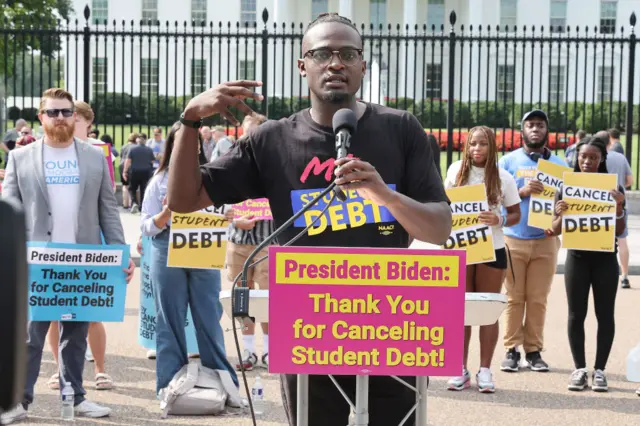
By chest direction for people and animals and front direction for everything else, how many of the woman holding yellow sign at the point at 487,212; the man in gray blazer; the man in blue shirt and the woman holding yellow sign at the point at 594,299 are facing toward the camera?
4

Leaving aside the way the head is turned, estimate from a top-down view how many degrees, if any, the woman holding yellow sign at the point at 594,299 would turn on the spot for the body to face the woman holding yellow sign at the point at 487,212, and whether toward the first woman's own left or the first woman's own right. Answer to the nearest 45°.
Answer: approximately 90° to the first woman's own right

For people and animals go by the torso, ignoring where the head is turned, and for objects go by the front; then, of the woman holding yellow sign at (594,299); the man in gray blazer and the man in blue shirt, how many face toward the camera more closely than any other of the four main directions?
3

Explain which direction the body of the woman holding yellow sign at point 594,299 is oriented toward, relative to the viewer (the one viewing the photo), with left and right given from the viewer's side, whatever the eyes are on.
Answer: facing the viewer

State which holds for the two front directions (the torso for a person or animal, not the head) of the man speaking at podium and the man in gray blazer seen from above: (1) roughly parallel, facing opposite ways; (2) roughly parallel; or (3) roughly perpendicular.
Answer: roughly parallel

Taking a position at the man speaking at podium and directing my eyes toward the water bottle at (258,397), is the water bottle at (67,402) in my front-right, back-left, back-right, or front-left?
front-left

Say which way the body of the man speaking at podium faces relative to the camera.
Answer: toward the camera

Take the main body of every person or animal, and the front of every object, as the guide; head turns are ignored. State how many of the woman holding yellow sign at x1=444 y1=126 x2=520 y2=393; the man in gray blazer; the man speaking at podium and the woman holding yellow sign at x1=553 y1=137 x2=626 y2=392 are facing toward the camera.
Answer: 4

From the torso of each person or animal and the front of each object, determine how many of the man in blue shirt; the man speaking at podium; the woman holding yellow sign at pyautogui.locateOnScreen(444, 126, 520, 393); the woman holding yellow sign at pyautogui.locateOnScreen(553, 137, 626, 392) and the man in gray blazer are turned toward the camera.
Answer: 5

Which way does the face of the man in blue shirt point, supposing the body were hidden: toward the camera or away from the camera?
toward the camera

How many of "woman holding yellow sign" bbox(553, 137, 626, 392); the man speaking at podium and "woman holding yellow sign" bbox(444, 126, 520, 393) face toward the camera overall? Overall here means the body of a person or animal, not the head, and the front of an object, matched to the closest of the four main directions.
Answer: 3

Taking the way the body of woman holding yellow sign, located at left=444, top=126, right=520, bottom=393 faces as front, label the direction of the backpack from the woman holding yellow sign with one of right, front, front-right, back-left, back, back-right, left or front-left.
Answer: front-right

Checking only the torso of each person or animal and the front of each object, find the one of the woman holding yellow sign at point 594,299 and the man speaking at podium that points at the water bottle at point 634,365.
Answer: the woman holding yellow sign

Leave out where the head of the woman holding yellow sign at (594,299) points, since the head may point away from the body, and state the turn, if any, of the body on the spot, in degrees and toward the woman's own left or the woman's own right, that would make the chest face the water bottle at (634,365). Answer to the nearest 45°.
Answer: approximately 90° to the woman's own left

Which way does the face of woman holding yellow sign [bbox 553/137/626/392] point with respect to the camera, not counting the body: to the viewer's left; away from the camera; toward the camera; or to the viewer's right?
toward the camera

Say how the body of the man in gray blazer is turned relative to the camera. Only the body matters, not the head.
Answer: toward the camera
